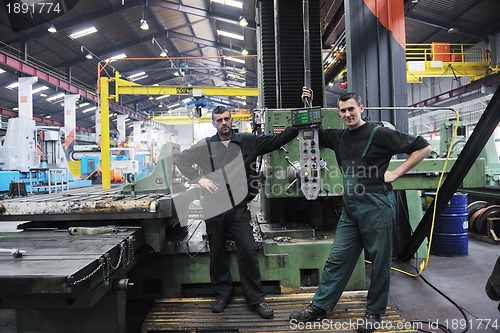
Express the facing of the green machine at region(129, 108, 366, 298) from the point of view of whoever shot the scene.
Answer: facing the viewer

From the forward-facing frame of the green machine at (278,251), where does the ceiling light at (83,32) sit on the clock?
The ceiling light is roughly at 5 o'clock from the green machine.

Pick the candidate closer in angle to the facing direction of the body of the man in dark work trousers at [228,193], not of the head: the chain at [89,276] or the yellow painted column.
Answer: the chain

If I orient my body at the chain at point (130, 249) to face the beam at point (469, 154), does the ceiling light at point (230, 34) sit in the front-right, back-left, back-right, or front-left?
front-left

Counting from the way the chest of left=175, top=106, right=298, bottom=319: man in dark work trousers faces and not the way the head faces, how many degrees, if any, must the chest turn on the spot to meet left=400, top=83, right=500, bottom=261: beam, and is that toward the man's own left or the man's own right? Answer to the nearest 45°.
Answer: approximately 90° to the man's own left

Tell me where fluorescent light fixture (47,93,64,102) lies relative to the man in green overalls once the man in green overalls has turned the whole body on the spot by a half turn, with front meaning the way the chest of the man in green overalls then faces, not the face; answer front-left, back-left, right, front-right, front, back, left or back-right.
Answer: left

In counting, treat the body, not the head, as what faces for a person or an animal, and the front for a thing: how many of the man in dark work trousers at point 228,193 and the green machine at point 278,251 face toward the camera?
2

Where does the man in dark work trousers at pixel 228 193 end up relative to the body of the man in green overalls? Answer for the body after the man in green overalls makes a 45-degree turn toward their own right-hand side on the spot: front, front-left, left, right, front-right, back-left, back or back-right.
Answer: front

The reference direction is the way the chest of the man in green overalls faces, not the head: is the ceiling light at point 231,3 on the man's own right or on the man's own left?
on the man's own right

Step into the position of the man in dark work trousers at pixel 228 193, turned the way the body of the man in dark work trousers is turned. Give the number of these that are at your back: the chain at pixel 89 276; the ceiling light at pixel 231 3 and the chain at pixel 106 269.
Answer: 1

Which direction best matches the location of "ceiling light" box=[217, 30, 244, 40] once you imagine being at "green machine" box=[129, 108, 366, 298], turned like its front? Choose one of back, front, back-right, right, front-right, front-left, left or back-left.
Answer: back

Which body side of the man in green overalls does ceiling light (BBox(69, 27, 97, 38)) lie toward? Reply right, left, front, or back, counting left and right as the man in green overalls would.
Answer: right

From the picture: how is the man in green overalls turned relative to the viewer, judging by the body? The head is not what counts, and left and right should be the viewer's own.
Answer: facing the viewer and to the left of the viewer
